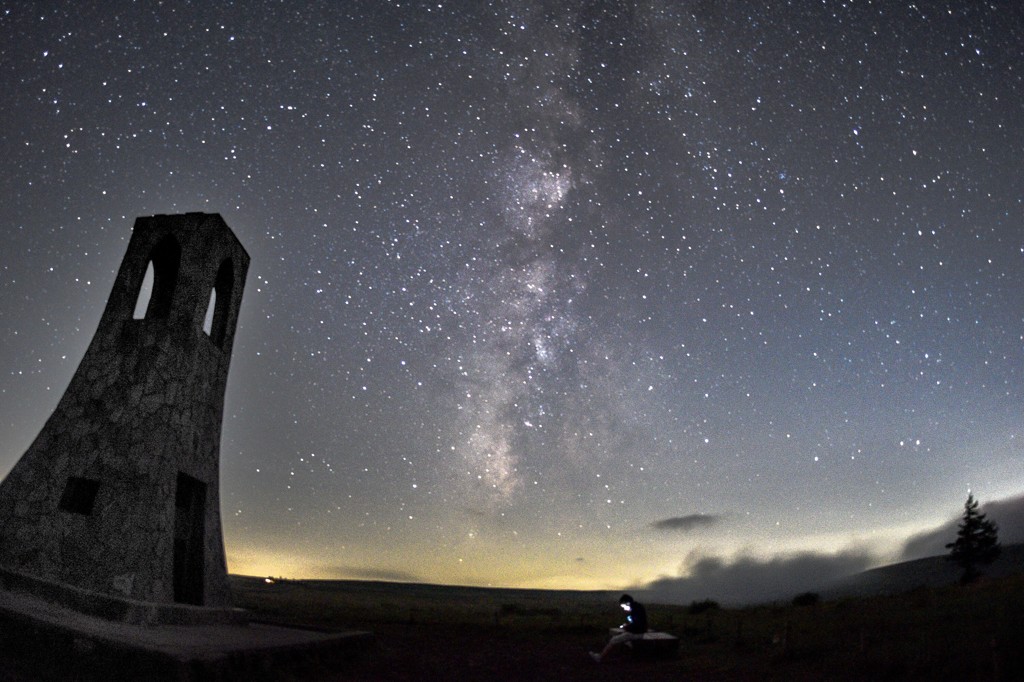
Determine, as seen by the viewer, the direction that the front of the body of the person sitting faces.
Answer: to the viewer's left
